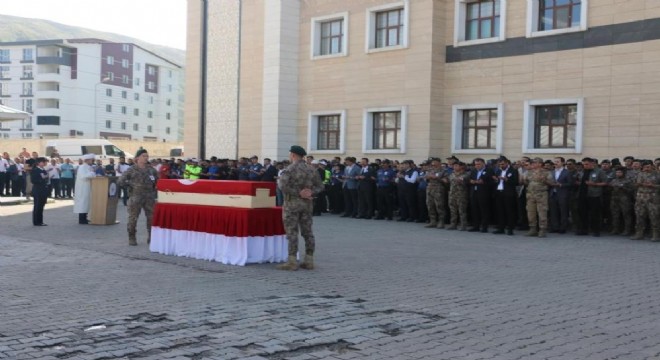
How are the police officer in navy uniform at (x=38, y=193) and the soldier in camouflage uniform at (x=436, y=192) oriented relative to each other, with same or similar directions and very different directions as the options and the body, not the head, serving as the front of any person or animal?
very different directions

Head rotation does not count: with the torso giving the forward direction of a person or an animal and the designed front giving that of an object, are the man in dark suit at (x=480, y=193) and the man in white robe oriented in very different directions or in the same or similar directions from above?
very different directions

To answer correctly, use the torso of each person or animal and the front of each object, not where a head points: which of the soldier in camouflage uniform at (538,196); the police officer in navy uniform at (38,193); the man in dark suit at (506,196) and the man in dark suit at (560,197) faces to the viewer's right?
the police officer in navy uniform

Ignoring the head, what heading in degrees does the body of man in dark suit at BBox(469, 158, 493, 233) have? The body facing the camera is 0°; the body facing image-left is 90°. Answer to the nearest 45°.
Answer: approximately 45°

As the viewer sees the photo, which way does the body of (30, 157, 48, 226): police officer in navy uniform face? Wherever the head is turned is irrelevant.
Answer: to the viewer's right

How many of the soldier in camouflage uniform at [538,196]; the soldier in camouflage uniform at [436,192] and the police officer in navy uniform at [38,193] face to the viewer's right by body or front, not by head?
1
